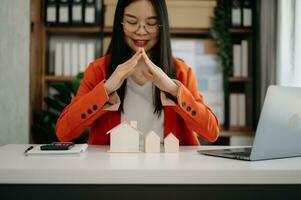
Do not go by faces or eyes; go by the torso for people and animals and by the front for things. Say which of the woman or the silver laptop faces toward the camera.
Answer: the woman

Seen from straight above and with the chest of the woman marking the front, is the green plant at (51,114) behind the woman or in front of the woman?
behind

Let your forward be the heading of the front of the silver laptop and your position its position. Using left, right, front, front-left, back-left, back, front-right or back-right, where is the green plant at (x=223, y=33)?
front-right

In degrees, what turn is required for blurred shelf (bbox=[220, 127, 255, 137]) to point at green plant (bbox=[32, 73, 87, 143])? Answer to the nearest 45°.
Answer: approximately 90° to its right

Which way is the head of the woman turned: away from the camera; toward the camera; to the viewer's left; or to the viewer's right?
toward the camera

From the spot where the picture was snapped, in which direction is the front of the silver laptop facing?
facing away from the viewer and to the left of the viewer

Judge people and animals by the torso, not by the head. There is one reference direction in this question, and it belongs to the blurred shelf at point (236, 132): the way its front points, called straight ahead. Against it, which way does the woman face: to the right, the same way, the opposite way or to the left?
the same way

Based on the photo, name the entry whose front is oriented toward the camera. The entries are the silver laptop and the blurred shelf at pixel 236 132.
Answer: the blurred shelf

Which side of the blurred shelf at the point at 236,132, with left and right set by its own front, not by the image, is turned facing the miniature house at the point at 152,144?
front

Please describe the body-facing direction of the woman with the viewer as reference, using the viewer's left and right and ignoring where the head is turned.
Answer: facing the viewer

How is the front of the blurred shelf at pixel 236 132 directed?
toward the camera

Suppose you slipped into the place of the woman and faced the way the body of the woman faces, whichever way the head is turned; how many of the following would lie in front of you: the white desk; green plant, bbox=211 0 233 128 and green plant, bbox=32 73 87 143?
1
